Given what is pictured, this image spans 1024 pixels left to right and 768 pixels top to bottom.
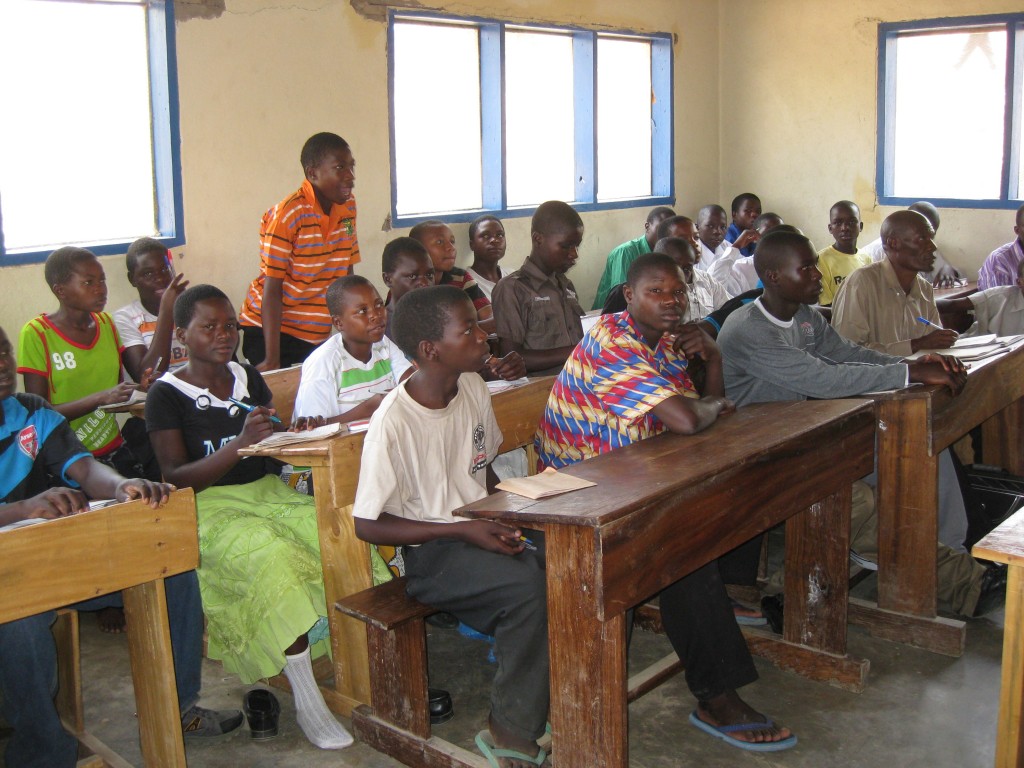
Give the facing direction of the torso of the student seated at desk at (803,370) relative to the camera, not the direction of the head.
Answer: to the viewer's right

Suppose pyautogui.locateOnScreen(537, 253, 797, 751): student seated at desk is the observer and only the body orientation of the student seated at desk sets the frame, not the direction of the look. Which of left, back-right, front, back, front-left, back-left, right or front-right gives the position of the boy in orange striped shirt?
back

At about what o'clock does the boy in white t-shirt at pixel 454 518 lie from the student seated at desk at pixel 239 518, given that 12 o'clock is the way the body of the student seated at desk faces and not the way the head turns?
The boy in white t-shirt is roughly at 12 o'clock from the student seated at desk.

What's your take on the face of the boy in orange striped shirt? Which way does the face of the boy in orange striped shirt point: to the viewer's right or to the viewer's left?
to the viewer's right

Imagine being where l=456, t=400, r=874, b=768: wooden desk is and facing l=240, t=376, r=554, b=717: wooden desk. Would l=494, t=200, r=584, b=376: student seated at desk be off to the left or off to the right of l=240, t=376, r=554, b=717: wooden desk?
right

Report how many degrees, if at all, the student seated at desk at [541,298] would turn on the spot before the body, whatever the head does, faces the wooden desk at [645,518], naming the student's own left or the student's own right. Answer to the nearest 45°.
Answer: approximately 45° to the student's own right
